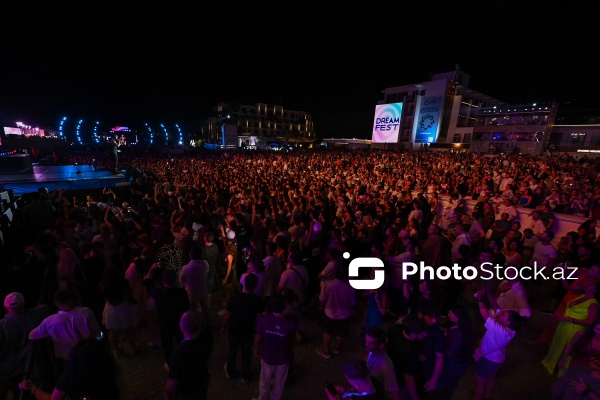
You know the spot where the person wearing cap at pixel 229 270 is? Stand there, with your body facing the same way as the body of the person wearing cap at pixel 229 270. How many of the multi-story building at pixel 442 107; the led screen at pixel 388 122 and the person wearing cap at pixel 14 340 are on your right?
2

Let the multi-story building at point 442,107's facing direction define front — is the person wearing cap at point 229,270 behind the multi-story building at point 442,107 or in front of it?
in front

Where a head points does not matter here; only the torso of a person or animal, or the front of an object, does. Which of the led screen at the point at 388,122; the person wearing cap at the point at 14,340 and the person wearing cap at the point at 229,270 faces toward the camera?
the led screen

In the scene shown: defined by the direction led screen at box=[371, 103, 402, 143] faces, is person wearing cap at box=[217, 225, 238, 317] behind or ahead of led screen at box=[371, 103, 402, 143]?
ahead

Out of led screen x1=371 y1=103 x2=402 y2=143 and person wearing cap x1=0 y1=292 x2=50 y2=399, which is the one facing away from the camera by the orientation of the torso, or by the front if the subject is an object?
the person wearing cap

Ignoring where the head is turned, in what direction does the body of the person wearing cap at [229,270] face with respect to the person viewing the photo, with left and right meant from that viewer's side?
facing away from the viewer and to the left of the viewer

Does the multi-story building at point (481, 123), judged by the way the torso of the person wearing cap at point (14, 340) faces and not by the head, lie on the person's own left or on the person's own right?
on the person's own right

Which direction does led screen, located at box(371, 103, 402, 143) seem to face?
toward the camera

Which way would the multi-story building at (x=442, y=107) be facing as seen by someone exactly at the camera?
facing the viewer and to the left of the viewer

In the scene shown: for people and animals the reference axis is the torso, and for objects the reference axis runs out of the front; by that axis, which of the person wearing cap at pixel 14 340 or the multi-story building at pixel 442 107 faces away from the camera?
the person wearing cap

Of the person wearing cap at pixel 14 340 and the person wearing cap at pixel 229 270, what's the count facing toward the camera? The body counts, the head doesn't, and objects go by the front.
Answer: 0

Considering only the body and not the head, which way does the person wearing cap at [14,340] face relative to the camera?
away from the camera
